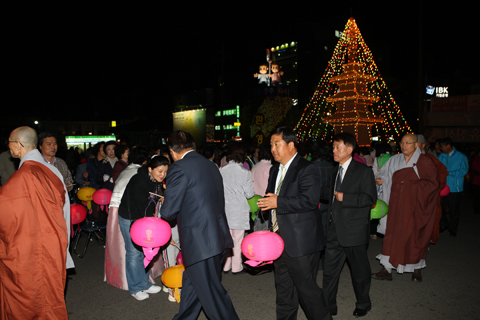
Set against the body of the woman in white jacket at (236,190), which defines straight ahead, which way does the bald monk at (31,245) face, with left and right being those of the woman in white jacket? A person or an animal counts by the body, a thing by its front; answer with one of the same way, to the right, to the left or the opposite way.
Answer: to the left

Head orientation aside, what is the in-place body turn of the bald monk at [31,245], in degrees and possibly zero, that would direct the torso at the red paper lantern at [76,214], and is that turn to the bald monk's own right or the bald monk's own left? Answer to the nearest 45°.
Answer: approximately 45° to the bald monk's own right

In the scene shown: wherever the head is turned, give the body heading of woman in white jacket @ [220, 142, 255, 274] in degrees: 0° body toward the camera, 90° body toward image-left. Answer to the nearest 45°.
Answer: approximately 180°

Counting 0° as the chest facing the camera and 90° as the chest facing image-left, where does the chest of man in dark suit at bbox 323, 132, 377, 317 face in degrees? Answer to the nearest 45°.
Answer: approximately 45°

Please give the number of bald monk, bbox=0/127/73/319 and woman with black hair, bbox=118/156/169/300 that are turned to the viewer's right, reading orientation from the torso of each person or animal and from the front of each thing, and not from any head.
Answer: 1

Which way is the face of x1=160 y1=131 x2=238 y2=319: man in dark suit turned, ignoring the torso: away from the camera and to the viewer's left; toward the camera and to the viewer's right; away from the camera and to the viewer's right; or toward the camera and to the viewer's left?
away from the camera and to the viewer's left

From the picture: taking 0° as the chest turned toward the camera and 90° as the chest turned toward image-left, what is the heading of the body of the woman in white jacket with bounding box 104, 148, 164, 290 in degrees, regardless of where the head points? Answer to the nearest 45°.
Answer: approximately 225°

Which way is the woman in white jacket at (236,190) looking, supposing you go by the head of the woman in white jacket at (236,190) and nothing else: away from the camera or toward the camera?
away from the camera
